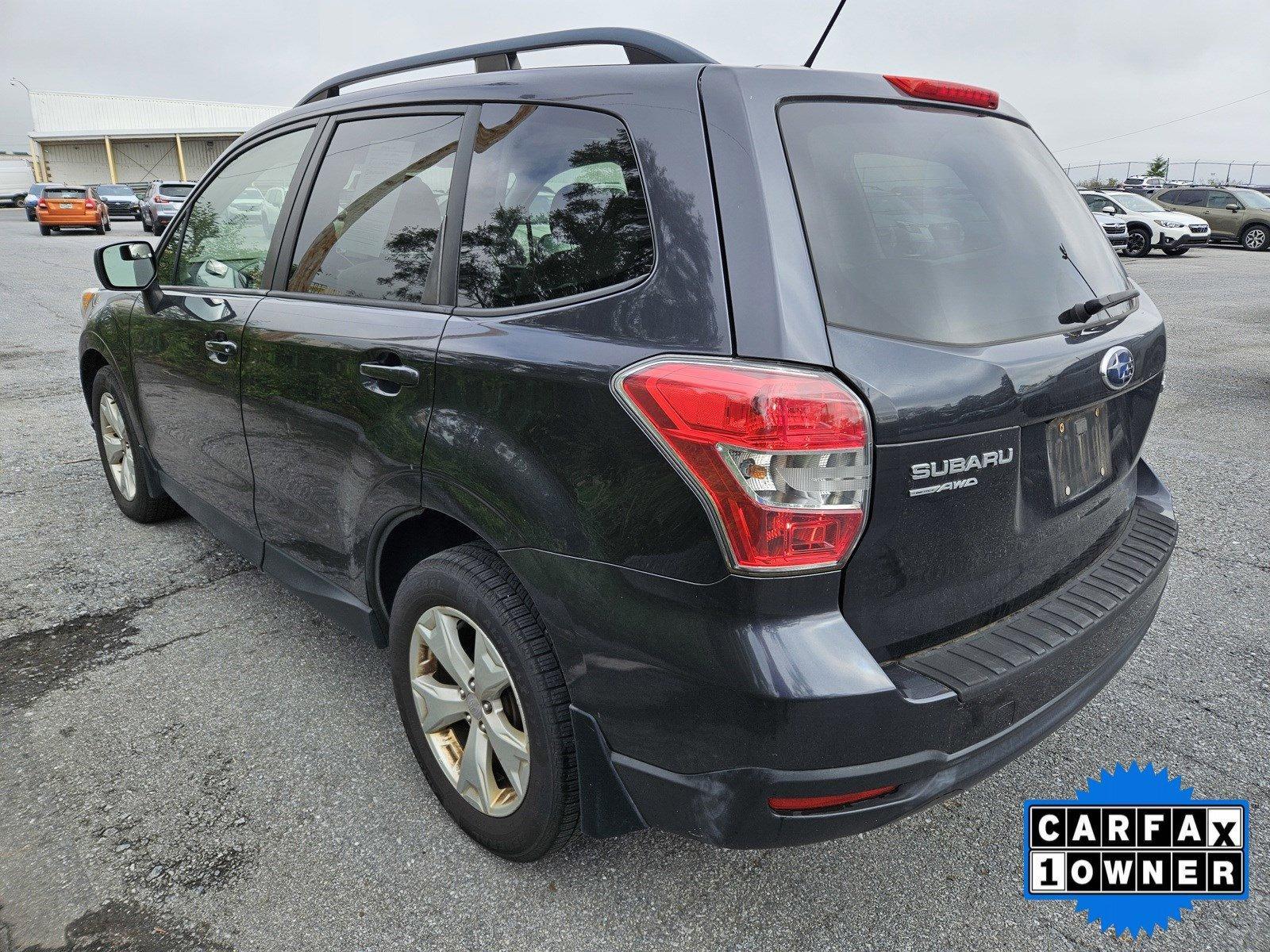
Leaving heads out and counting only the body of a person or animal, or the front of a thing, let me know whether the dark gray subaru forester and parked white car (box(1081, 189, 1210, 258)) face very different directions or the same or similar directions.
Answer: very different directions

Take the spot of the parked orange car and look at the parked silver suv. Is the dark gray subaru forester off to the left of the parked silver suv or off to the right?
right

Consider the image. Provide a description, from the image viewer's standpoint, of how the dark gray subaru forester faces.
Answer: facing away from the viewer and to the left of the viewer

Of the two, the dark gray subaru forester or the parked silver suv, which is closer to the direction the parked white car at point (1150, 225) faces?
the dark gray subaru forester

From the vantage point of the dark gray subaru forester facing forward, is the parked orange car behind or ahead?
ahead

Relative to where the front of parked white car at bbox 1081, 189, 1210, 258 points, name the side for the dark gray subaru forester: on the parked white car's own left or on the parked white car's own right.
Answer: on the parked white car's own right

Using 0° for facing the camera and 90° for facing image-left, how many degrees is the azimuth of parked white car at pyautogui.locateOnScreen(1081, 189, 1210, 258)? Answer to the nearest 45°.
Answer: approximately 315°

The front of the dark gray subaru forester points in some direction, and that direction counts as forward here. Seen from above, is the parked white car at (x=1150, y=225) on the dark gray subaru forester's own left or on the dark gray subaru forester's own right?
on the dark gray subaru forester's own right
